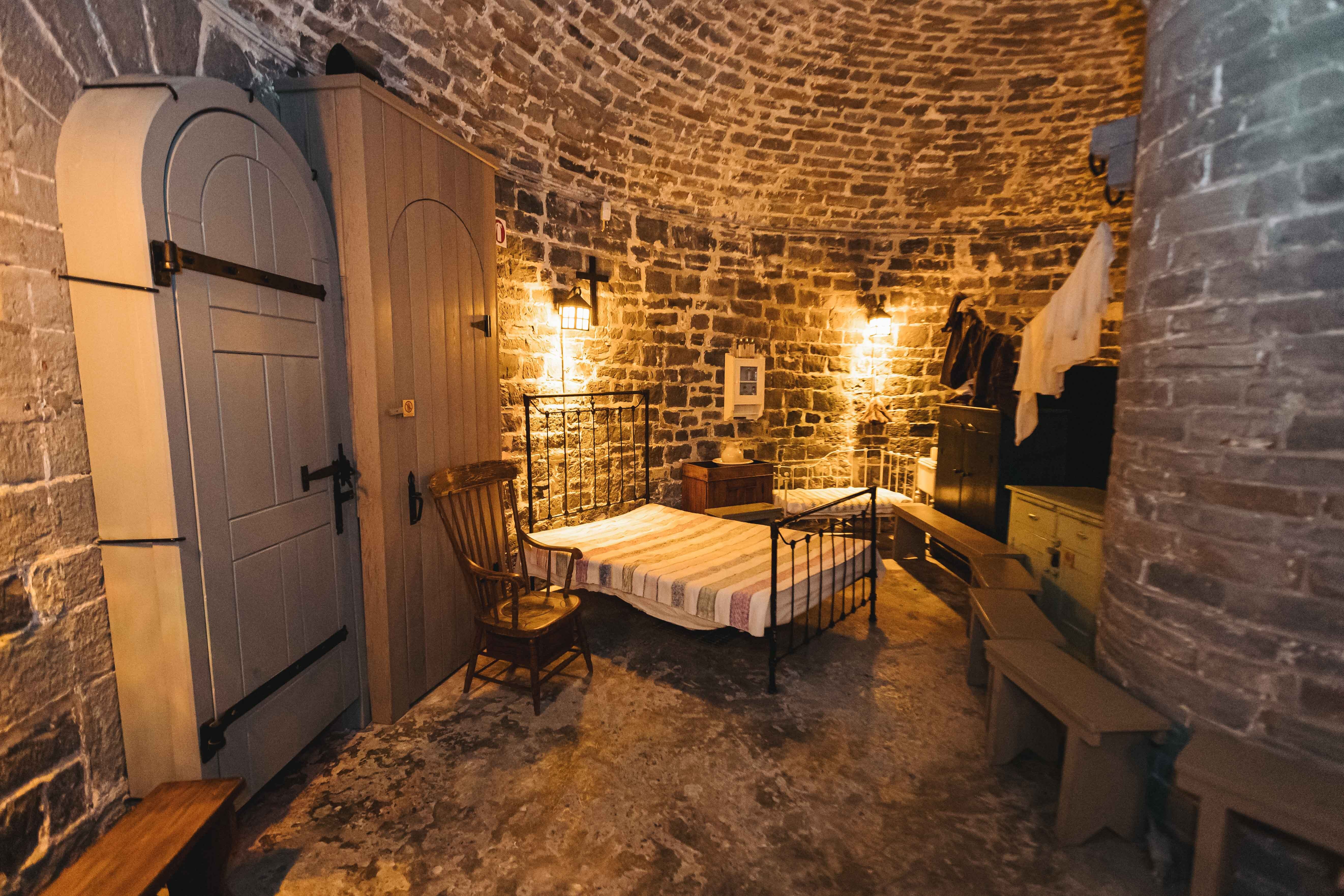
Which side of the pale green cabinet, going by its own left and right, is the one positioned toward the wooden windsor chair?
front

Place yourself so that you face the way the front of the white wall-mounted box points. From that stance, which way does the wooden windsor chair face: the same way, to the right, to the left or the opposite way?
to the left

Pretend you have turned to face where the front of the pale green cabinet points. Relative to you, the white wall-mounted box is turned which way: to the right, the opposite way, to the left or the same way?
to the left

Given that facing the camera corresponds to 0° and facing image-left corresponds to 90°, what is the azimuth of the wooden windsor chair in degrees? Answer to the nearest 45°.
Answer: approximately 315°

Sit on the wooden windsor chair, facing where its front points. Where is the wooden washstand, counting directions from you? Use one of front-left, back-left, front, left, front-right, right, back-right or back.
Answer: left

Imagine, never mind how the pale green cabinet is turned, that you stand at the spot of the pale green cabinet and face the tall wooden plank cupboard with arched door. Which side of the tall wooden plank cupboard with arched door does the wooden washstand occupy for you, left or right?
right

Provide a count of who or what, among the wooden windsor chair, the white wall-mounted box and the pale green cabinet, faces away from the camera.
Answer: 0

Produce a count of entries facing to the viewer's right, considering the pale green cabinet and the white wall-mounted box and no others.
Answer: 0

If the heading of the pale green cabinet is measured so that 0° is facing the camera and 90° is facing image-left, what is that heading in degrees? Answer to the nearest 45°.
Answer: approximately 45°

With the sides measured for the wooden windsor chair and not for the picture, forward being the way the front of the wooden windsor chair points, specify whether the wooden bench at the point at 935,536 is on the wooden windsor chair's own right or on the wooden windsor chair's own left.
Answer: on the wooden windsor chair's own left

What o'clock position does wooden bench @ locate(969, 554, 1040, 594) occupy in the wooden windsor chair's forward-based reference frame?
The wooden bench is roughly at 11 o'clock from the wooden windsor chair.

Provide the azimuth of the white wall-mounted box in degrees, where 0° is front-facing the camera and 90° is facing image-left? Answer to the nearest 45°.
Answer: approximately 0°

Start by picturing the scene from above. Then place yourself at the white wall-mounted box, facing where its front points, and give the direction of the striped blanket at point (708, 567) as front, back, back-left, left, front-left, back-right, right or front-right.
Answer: front

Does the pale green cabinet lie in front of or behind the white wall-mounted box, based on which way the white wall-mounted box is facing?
in front

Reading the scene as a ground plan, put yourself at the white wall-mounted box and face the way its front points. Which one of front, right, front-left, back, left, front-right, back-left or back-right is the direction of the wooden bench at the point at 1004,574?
front-left

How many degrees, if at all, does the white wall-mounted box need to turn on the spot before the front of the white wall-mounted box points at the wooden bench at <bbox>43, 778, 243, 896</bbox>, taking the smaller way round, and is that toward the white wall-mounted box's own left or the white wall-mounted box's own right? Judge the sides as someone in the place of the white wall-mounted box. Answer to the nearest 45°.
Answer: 0° — it already faces it

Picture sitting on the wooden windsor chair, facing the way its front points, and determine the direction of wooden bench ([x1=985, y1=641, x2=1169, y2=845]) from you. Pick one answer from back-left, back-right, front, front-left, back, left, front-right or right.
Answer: front

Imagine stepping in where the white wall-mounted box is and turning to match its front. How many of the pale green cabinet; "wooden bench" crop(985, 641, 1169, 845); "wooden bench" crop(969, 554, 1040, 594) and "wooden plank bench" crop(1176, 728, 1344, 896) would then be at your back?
0
